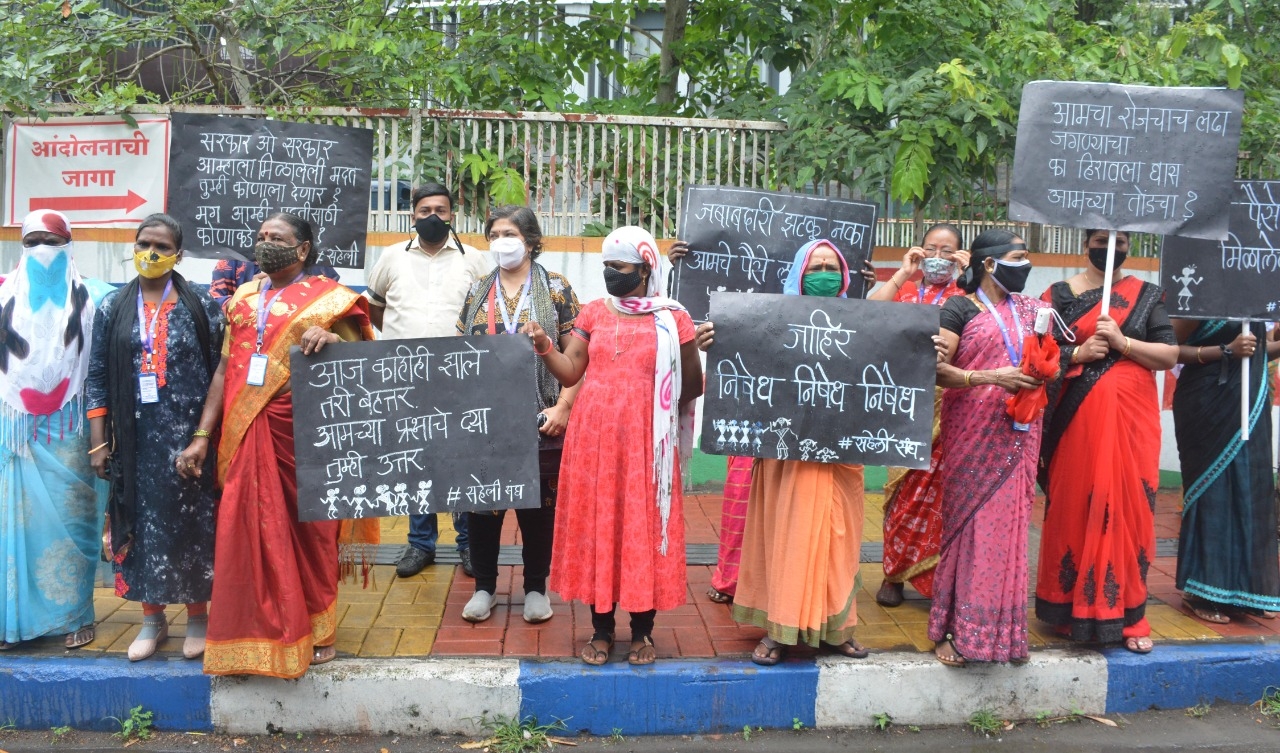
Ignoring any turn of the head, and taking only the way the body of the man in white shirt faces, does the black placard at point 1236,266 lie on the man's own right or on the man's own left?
on the man's own left

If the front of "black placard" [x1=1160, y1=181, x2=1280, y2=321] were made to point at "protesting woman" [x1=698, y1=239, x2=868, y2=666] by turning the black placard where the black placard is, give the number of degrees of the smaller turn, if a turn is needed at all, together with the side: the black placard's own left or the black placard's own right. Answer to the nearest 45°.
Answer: approximately 45° to the black placard's own right

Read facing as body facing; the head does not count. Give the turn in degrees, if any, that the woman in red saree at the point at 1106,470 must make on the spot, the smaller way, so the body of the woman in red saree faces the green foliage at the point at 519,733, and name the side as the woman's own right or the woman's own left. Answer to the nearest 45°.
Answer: approximately 45° to the woman's own right

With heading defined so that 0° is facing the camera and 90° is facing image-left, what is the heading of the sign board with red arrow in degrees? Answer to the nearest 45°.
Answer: approximately 0°

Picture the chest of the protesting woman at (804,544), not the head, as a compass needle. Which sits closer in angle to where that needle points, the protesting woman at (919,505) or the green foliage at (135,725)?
the green foliage

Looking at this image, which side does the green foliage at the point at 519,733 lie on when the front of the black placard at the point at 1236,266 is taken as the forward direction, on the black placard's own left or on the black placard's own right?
on the black placard's own right

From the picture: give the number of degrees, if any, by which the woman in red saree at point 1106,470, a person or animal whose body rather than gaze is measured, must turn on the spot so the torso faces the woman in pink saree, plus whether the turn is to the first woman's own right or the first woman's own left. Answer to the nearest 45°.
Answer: approximately 45° to the first woman's own right

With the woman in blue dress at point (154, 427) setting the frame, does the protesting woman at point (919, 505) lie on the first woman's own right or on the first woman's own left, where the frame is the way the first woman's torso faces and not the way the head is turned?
on the first woman's own left
